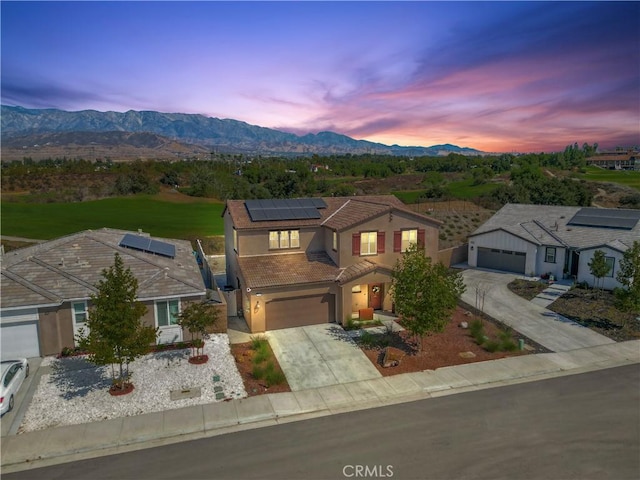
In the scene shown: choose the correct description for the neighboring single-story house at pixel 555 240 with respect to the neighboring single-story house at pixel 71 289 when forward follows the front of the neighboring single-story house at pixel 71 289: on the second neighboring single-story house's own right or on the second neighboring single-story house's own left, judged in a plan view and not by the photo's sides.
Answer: on the second neighboring single-story house's own left

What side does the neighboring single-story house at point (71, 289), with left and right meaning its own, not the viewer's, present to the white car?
front

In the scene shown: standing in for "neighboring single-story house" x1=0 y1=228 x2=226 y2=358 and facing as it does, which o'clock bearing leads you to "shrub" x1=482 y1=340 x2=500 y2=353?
The shrub is roughly at 10 o'clock from the neighboring single-story house.

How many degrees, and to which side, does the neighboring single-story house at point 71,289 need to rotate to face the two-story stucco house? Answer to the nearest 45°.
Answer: approximately 90° to its left

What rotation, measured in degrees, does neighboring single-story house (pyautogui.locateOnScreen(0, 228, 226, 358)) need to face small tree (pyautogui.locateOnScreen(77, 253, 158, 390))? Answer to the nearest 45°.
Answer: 0° — it already faces it

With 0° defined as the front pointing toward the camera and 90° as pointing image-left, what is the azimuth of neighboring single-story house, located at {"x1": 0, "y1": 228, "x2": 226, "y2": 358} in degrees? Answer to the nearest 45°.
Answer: approximately 0°

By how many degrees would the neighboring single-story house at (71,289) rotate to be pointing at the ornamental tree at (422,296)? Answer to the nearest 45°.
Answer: approximately 45° to its left

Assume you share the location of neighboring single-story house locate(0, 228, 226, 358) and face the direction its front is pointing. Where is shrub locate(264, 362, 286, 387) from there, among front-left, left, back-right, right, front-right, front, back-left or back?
front-left

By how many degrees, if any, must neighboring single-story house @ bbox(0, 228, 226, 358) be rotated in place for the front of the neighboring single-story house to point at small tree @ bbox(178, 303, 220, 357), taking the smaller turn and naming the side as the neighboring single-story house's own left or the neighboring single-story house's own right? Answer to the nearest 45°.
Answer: approximately 45° to the neighboring single-story house's own left
